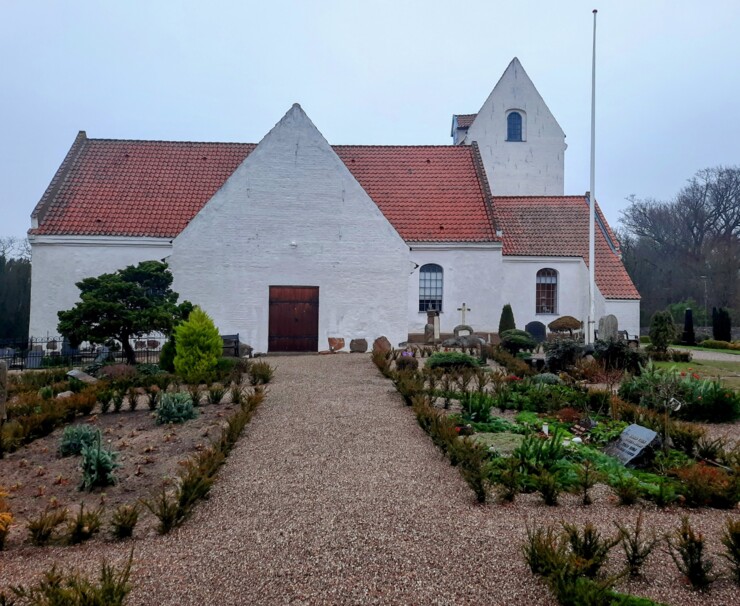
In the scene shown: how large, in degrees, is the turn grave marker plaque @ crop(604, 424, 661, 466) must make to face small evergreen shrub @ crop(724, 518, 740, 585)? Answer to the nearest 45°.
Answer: approximately 45° to its left

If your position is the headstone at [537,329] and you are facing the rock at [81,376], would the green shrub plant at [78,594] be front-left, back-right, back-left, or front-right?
front-left

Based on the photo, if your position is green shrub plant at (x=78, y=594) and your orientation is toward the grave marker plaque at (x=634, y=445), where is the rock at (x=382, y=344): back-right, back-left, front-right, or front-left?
front-left

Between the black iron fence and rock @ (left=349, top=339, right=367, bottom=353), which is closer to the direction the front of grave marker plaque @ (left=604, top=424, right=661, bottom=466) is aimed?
the black iron fence

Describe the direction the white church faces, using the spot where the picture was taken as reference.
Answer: facing the viewer

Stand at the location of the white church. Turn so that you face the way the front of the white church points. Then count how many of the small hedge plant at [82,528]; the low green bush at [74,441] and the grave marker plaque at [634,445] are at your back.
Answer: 0

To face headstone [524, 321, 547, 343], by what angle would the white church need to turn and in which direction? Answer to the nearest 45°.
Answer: approximately 90° to its left

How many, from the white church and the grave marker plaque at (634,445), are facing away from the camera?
0

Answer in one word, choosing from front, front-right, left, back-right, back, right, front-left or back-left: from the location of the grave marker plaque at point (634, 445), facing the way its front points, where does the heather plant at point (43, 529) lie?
front

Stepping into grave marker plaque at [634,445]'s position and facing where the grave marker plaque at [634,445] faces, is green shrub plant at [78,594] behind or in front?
in front

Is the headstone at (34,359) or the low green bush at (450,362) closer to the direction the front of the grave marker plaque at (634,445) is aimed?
the headstone

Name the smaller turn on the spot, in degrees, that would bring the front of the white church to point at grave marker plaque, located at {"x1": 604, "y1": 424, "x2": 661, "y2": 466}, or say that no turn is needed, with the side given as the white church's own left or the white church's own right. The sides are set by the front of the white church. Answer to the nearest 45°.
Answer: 0° — it already faces it

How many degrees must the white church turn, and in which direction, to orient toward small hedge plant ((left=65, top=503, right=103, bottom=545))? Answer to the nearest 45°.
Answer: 0° — it already faces it

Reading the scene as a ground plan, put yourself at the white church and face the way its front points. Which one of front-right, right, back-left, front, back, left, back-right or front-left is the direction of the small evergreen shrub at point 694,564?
front

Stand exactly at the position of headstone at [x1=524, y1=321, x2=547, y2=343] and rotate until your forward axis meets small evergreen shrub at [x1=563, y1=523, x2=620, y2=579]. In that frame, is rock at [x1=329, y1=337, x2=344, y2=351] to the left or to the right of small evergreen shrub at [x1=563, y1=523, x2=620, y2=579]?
right

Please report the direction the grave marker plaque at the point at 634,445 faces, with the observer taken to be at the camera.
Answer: facing the viewer and to the left of the viewer

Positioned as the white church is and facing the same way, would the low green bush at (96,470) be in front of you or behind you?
in front
